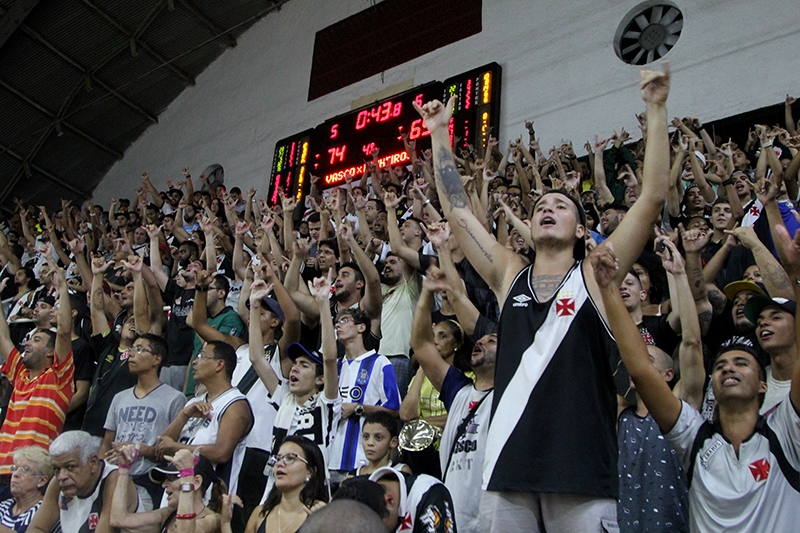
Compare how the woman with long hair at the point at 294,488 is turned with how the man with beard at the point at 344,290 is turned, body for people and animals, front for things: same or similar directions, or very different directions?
same or similar directions

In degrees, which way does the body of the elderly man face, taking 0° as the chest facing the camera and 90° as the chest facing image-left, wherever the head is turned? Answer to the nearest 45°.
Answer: approximately 45°

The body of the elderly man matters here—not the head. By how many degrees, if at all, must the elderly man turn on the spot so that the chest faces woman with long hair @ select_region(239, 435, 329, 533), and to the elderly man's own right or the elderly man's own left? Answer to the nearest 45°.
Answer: approximately 90° to the elderly man's own left

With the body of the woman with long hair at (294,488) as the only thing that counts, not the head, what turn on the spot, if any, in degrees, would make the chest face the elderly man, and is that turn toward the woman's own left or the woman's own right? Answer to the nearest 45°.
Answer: approximately 90° to the woman's own right

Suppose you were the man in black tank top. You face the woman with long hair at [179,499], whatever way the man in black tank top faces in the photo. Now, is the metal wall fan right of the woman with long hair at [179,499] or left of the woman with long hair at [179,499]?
right

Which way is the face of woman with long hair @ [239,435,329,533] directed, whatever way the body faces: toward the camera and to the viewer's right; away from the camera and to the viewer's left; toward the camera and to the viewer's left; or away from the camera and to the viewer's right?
toward the camera and to the viewer's left

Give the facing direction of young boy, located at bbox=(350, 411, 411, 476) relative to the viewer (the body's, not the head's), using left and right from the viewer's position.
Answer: facing the viewer and to the left of the viewer

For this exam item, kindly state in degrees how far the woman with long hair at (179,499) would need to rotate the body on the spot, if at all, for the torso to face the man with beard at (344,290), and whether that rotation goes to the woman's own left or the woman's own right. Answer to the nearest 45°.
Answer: approximately 180°

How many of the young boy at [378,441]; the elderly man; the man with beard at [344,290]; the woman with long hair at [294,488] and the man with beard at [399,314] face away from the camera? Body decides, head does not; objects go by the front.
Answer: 0

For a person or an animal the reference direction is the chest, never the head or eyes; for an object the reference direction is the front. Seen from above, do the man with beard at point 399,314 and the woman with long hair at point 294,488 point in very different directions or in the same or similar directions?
same or similar directions

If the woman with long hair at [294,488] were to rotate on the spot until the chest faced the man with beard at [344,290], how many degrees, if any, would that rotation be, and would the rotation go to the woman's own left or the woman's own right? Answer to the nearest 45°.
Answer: approximately 135° to the woman's own right

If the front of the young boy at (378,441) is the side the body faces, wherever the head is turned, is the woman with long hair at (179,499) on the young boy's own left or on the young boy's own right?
on the young boy's own right
